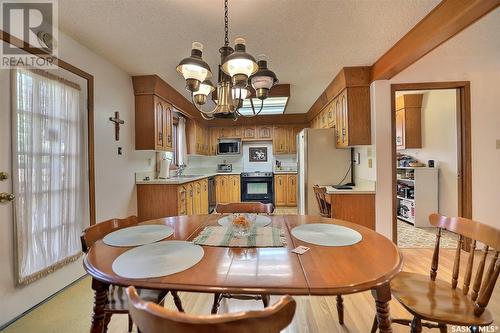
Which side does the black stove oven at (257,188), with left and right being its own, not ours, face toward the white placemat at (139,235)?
front

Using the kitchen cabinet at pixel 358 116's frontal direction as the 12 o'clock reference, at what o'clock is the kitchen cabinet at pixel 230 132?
the kitchen cabinet at pixel 230 132 is roughly at 1 o'clock from the kitchen cabinet at pixel 358 116.

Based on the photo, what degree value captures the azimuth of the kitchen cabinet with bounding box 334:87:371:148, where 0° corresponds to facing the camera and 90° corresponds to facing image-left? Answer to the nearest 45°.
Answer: approximately 90°

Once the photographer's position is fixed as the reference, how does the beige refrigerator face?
facing to the left of the viewer

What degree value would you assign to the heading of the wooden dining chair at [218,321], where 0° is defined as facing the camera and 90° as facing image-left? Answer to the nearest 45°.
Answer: approximately 180°

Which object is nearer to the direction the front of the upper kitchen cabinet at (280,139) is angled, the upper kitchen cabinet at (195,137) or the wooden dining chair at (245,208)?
the wooden dining chair

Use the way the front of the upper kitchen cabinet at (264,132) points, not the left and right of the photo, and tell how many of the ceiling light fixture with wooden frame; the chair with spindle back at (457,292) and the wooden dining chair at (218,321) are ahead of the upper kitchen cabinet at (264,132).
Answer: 3

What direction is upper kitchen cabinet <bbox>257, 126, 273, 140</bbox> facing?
toward the camera

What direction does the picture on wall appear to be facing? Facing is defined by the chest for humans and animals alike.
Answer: toward the camera

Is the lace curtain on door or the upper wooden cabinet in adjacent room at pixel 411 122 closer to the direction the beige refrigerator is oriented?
the lace curtain on door

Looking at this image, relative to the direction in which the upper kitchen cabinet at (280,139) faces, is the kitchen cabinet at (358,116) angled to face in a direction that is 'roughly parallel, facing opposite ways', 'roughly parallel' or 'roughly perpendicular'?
roughly perpendicular

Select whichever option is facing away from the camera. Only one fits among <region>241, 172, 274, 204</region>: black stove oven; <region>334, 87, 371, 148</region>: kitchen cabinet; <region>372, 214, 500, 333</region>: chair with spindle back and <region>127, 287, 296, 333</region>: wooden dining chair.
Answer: the wooden dining chair

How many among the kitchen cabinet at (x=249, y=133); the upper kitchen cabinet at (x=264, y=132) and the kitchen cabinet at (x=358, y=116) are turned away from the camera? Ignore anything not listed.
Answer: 0

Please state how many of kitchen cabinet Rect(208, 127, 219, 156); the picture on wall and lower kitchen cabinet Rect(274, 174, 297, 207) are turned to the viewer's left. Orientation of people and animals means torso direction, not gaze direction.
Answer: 0

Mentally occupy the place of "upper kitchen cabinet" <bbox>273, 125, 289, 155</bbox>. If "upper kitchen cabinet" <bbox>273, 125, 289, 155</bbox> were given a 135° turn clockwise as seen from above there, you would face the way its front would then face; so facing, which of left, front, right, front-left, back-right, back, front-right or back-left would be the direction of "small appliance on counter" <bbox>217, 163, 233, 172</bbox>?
front-left
